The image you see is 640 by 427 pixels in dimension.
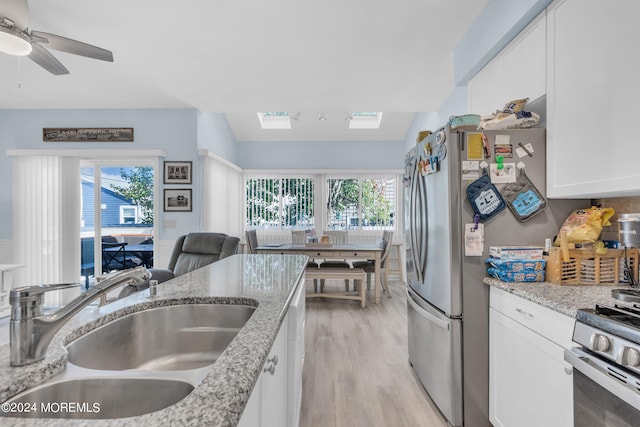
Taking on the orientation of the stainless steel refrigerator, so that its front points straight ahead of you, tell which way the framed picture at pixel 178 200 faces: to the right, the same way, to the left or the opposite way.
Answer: to the left

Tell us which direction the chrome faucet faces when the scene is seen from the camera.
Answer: facing to the right of the viewer

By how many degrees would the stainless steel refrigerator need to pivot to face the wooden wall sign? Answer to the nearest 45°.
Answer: approximately 45° to its right

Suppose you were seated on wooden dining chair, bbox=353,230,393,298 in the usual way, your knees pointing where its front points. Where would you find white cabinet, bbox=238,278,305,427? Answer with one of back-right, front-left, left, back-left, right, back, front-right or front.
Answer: left

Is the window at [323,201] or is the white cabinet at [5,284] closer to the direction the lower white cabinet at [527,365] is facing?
the white cabinet

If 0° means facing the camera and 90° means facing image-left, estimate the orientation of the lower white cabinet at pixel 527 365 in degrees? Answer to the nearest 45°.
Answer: approximately 45°

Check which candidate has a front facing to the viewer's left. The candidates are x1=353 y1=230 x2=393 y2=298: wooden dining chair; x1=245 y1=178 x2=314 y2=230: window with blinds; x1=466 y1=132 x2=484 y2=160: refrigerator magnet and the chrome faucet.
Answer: the wooden dining chair

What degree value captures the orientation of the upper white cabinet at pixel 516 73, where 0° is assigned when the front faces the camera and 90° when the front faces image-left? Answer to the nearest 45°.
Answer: approximately 90°

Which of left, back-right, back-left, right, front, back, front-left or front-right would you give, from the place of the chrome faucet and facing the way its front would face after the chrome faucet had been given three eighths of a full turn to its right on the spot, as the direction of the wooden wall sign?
back-right

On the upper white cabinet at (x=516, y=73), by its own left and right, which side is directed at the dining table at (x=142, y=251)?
front

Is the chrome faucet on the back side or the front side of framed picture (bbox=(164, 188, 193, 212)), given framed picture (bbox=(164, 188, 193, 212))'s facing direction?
on the front side
